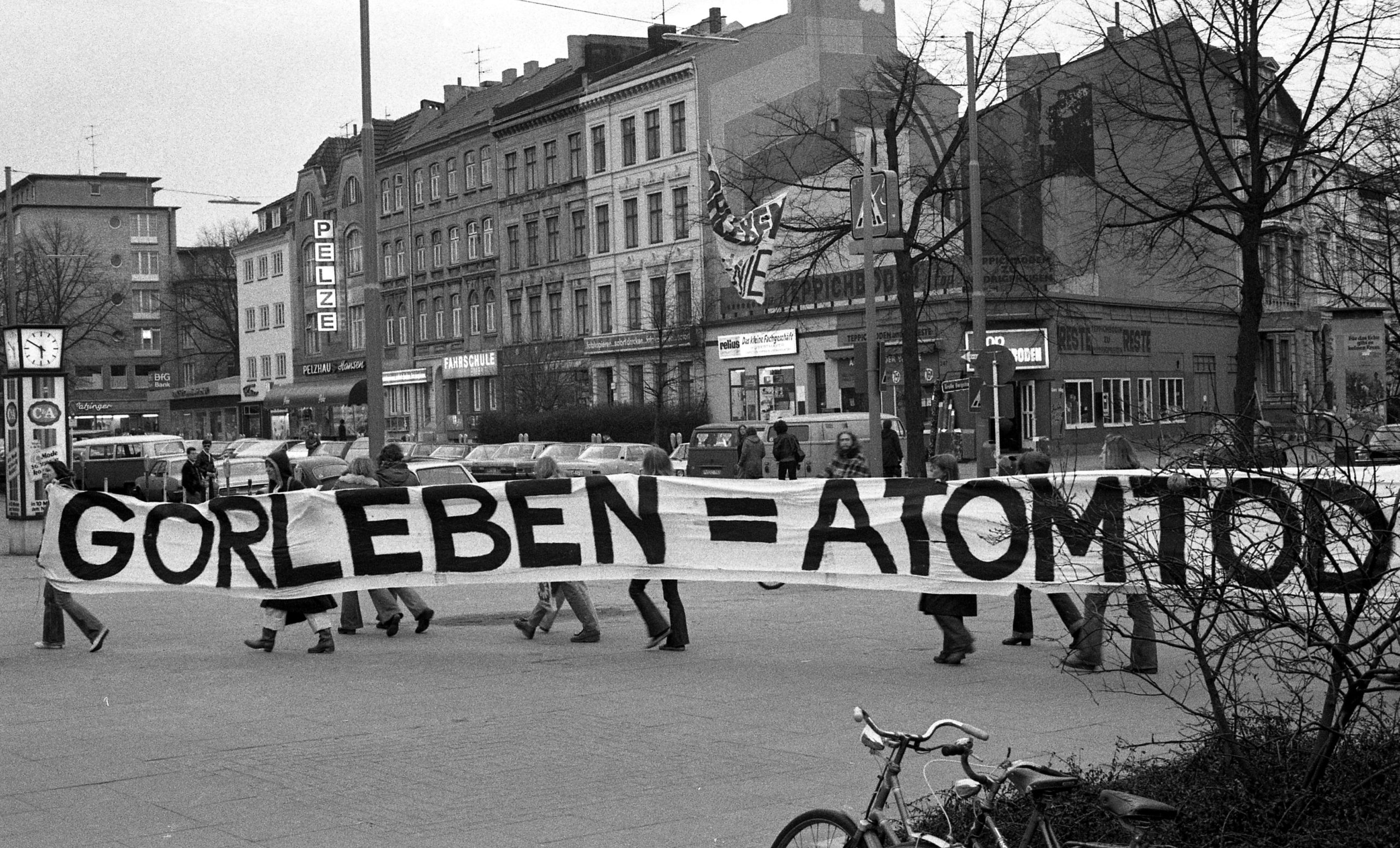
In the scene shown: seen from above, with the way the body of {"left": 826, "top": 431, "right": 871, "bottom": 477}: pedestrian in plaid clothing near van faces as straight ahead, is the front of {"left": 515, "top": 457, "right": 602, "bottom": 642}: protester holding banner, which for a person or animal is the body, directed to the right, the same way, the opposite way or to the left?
to the right

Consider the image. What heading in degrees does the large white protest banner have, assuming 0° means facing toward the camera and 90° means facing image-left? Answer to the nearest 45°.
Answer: approximately 0°

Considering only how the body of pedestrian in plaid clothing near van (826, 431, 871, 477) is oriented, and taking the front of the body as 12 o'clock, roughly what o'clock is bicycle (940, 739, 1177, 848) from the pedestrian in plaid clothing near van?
The bicycle is roughly at 12 o'clock from the pedestrian in plaid clothing near van.

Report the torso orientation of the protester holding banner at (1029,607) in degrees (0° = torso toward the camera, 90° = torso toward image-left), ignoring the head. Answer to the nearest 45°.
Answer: approximately 90°

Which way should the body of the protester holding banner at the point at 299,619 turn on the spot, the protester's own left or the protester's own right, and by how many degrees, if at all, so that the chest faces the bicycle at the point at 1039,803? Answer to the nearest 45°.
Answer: approximately 90° to the protester's own left

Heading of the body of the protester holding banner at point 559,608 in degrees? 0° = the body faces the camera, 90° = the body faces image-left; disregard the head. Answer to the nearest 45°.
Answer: approximately 90°

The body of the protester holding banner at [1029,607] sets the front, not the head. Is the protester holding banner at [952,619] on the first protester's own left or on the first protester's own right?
on the first protester's own left

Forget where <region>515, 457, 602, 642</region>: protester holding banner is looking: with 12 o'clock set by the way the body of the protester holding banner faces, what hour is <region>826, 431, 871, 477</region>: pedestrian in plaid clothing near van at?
The pedestrian in plaid clothing near van is roughly at 4 o'clock from the protester holding banner.

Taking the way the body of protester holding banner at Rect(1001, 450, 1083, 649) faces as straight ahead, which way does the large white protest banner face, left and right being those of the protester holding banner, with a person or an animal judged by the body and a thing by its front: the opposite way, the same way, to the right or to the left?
to the left

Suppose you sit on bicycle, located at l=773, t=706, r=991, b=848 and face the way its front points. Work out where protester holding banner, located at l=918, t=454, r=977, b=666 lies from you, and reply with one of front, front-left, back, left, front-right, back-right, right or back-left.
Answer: back-right

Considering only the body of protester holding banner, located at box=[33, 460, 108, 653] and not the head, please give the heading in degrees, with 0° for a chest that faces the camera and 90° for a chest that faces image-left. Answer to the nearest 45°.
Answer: approximately 90°

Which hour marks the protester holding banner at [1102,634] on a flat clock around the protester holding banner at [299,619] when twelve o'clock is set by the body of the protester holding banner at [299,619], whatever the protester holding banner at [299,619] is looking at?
the protester holding banner at [1102,634] is roughly at 7 o'clock from the protester holding banner at [299,619].

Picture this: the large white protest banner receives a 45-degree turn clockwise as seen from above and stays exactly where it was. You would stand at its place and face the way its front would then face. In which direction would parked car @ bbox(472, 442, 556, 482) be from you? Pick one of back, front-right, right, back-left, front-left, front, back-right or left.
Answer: back-right

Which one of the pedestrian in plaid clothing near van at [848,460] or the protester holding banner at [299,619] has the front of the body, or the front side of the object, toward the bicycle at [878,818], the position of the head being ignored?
the pedestrian in plaid clothing near van
